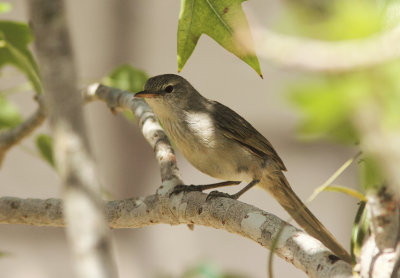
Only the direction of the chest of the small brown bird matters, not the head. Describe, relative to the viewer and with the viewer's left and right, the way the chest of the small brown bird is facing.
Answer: facing to the left of the viewer

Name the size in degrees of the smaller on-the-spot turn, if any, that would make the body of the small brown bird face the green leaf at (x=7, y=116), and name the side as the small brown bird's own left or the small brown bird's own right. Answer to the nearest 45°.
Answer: approximately 45° to the small brown bird's own left

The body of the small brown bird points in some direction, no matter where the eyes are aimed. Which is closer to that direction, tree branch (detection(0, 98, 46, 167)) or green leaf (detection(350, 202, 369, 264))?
the tree branch
